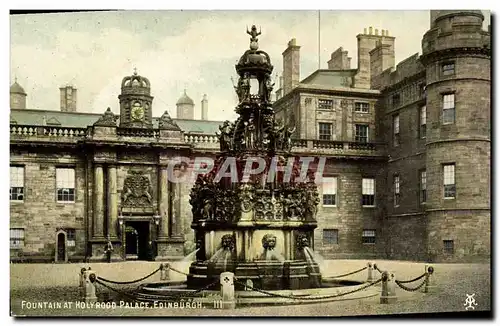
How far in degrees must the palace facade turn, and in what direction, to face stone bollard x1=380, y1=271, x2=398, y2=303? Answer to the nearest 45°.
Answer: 0° — it already faces it

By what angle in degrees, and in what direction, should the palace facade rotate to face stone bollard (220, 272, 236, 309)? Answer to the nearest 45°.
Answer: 0° — it already faces it

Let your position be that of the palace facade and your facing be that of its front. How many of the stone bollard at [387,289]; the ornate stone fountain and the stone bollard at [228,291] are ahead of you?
3

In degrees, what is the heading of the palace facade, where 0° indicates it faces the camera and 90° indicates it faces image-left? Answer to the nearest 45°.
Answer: approximately 0°

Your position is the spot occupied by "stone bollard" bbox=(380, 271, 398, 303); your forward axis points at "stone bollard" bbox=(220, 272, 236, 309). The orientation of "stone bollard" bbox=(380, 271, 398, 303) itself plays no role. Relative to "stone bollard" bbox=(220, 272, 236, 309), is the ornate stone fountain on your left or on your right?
right
